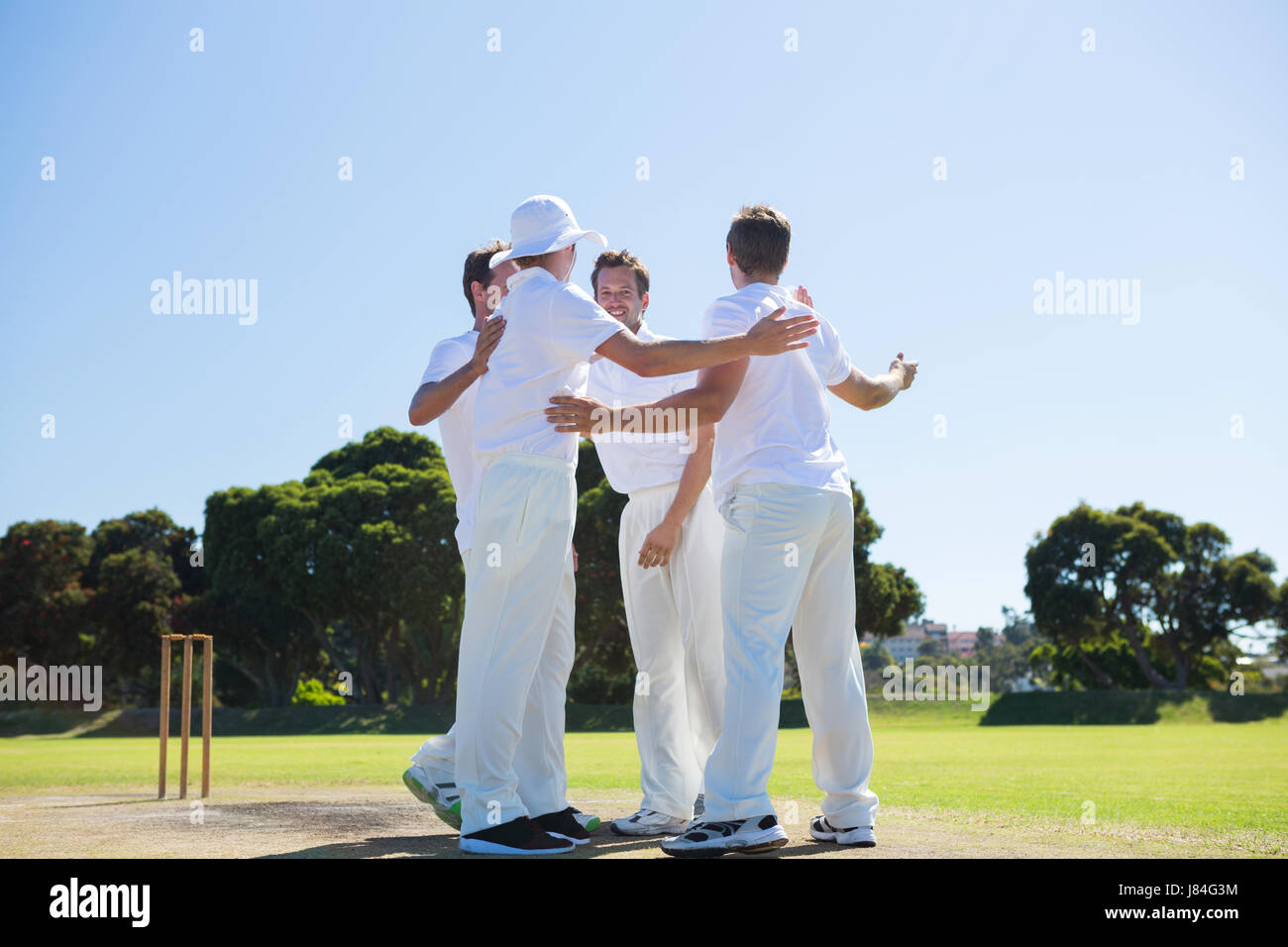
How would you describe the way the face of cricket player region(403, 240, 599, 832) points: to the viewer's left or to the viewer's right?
to the viewer's right

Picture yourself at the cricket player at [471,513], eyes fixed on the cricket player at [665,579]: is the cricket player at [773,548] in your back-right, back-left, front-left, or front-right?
front-right

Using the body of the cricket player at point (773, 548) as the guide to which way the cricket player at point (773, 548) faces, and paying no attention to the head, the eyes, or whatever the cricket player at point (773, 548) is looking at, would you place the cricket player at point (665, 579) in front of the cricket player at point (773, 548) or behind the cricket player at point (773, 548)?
in front

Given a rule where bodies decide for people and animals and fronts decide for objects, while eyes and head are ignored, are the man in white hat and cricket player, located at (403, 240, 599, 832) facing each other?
no

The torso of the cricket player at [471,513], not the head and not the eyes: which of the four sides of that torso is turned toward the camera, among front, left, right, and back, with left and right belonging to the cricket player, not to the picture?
right

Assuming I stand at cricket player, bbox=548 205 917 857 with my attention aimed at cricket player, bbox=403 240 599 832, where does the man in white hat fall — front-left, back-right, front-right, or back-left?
front-left

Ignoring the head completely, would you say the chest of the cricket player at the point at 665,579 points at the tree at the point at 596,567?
no

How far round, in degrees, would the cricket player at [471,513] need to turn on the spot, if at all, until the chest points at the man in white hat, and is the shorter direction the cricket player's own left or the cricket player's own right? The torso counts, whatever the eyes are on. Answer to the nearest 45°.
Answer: approximately 90° to the cricket player's own right

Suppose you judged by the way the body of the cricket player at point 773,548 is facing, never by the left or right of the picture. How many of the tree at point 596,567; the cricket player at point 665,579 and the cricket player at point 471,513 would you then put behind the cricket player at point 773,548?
0
